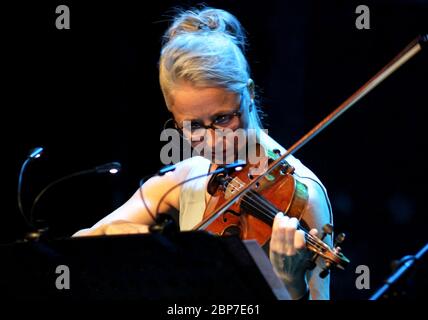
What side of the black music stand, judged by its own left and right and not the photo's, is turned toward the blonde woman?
front

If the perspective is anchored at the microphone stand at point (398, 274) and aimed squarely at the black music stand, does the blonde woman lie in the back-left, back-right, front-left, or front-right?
front-right

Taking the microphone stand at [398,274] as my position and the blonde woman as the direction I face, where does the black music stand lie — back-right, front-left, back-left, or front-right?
front-left

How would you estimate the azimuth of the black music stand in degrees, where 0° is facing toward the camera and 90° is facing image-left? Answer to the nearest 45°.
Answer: approximately 180°
